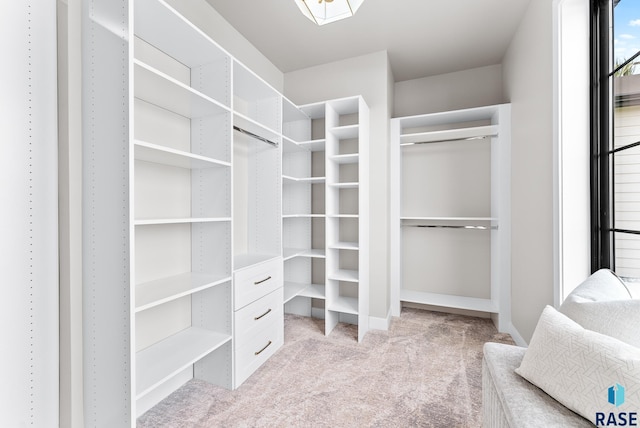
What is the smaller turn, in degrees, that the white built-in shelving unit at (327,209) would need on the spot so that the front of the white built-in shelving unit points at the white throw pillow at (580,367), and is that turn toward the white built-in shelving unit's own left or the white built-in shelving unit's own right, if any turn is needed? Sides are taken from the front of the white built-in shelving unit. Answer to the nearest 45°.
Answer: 0° — it already faces it

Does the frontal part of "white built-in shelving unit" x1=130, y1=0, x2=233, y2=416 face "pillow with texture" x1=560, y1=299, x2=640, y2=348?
yes

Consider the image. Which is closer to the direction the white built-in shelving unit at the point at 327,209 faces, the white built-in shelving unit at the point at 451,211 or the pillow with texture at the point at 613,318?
the pillow with texture

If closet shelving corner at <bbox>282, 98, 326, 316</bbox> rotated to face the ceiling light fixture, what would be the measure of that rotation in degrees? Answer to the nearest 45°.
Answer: approximately 45° to its right

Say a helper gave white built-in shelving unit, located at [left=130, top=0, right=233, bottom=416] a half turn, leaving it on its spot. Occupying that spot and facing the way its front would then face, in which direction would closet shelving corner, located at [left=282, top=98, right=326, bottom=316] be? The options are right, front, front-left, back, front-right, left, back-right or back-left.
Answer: right

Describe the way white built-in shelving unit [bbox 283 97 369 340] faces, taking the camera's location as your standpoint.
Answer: facing the viewer

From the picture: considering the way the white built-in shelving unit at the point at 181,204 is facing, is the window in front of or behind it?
in front

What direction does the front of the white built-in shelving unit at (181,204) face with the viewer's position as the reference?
facing the viewer and to the right of the viewer

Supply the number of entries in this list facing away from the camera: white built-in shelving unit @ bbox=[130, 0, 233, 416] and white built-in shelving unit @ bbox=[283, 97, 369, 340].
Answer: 0

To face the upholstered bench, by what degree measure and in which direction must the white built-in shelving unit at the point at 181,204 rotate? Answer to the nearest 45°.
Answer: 0° — it already faces it

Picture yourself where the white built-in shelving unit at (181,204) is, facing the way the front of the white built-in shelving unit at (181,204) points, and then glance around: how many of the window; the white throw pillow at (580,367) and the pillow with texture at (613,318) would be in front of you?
3

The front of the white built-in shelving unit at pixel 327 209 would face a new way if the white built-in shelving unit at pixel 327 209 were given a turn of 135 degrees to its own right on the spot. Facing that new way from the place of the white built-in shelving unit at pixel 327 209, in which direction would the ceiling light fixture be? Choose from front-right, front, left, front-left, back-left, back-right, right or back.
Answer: back-left

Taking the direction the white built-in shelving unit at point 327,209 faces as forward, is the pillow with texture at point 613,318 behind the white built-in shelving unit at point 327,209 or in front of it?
in front

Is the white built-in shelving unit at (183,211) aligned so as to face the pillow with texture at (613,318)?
yes

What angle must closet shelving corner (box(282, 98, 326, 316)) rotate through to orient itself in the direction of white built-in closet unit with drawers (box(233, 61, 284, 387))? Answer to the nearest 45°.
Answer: approximately 90° to its right

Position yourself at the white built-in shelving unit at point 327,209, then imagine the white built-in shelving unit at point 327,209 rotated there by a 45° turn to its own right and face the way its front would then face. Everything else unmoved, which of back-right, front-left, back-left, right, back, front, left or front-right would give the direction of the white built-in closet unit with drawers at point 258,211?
front
